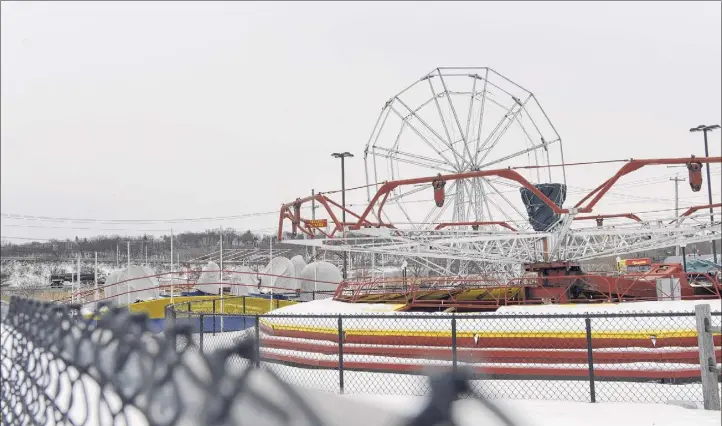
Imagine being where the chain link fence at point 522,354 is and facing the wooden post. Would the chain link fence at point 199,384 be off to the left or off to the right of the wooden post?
right

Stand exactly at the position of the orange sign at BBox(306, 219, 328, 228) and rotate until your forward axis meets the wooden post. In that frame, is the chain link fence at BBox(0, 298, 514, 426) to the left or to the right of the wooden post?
right

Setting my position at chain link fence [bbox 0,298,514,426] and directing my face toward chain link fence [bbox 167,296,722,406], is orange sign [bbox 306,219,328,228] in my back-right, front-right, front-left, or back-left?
front-left

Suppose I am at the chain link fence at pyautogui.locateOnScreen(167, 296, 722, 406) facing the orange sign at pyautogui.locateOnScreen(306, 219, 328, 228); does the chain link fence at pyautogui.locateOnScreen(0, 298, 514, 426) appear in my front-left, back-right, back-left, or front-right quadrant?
back-left

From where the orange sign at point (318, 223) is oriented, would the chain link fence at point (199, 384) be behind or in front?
in front

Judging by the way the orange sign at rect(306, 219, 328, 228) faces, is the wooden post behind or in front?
in front

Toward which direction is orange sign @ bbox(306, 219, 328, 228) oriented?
toward the camera

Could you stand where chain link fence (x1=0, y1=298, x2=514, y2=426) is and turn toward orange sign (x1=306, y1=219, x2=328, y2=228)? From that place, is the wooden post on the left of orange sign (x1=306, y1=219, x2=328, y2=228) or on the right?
right
